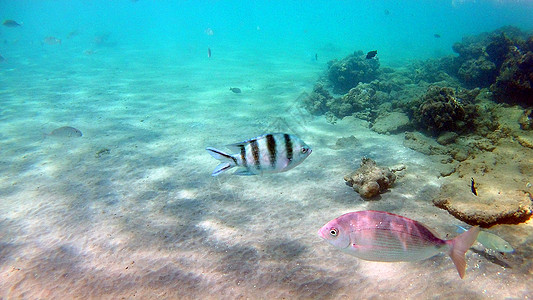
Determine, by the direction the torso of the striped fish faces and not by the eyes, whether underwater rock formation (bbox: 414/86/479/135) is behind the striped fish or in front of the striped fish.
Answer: in front

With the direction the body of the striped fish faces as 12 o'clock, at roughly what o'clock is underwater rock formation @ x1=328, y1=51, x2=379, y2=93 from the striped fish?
The underwater rock formation is roughly at 10 o'clock from the striped fish.

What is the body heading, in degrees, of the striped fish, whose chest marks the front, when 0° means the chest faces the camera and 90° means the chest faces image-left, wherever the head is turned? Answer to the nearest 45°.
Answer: approximately 270°

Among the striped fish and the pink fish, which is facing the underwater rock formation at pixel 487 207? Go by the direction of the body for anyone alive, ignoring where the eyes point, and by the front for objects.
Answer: the striped fish

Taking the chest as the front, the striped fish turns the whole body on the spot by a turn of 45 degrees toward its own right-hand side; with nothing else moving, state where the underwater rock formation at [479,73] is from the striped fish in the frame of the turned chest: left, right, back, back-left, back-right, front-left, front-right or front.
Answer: left

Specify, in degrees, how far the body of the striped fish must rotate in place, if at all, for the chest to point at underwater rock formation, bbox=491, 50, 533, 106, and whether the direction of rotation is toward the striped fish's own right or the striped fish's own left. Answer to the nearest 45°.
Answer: approximately 45° to the striped fish's own left

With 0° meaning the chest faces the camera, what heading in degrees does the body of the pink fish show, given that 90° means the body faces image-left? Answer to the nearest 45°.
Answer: approximately 90°

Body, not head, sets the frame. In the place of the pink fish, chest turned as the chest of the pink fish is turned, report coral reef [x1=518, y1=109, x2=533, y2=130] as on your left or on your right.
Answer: on your right

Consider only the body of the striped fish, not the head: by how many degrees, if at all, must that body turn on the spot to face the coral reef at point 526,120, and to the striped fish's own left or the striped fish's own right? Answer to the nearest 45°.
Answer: approximately 45° to the striped fish's own left

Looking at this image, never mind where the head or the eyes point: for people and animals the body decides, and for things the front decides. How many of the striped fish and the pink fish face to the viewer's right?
1

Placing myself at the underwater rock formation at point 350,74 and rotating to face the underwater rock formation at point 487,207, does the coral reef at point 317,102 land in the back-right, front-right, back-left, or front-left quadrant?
front-right

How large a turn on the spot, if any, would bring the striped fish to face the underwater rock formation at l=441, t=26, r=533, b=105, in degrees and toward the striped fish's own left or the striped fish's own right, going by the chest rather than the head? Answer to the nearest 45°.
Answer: approximately 45° to the striped fish's own left

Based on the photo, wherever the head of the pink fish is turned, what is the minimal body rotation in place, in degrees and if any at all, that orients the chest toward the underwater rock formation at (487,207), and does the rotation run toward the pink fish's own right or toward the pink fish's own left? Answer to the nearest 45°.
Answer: approximately 135° to the pink fish's own right
